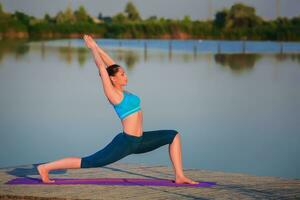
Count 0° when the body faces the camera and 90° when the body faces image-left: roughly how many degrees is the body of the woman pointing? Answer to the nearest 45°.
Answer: approximately 270°
